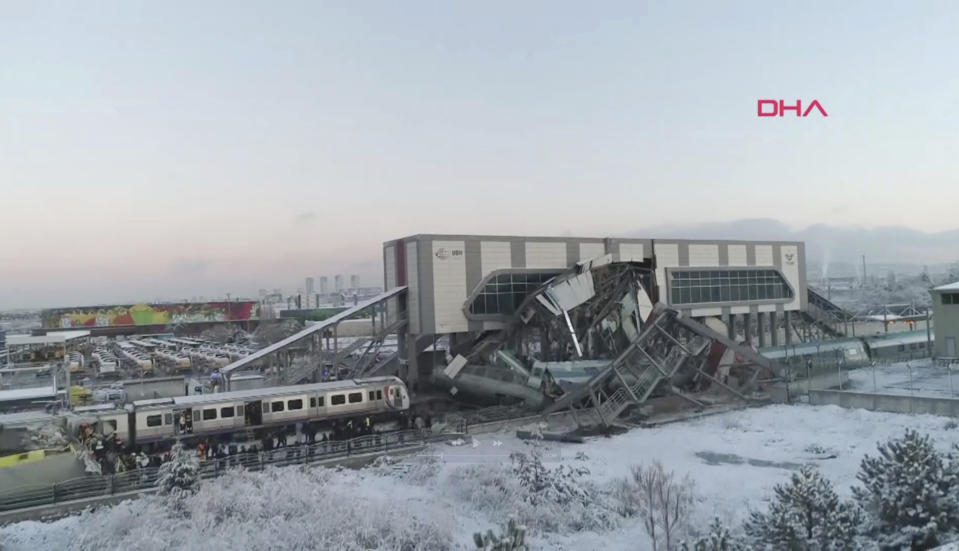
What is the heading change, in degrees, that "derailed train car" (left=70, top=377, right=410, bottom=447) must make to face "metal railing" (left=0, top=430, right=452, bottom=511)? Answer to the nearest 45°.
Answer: approximately 90° to its right

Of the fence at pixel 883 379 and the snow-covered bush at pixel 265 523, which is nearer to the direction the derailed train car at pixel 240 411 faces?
the fence

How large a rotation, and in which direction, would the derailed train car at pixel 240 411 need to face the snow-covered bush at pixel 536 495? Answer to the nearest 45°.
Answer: approximately 45° to its right

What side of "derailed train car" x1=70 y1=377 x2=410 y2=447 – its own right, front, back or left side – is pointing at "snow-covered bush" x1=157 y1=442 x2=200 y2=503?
right

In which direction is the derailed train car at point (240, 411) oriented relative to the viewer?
to the viewer's right

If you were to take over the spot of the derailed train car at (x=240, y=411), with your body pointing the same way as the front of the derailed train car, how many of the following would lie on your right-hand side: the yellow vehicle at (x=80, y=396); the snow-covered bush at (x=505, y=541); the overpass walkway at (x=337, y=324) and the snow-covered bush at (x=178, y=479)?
2

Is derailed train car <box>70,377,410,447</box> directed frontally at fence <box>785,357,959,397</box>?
yes

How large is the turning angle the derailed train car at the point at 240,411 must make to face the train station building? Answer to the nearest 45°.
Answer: approximately 45° to its left

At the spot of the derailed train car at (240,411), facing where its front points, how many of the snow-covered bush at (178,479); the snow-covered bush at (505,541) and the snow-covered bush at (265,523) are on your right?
3

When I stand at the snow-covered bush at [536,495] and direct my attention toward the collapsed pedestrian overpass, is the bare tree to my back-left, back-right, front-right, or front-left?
back-right

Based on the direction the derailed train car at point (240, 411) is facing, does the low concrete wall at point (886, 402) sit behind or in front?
in front

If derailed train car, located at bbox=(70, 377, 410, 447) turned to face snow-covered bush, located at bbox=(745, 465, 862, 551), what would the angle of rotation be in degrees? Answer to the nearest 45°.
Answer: approximately 45° to its right

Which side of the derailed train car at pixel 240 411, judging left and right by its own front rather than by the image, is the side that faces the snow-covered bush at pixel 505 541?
right
